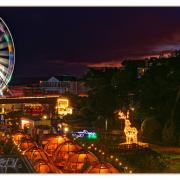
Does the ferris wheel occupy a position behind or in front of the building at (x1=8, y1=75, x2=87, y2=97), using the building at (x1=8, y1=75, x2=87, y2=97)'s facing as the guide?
in front

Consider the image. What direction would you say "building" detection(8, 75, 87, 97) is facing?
toward the camera

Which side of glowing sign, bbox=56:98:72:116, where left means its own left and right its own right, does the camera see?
front

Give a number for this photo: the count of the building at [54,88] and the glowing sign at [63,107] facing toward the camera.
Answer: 2
